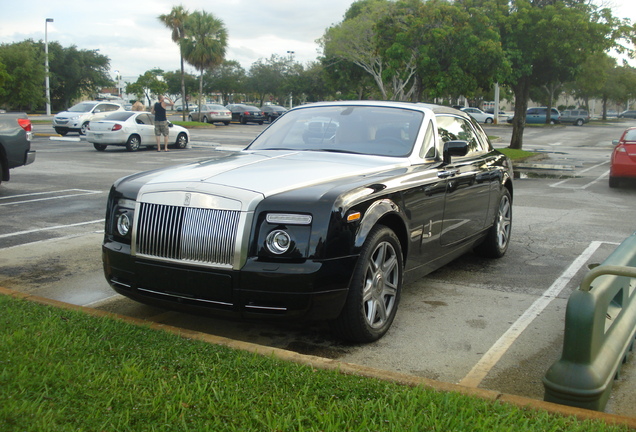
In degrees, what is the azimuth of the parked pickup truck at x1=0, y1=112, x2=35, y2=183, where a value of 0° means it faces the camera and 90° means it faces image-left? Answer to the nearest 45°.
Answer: approximately 90°

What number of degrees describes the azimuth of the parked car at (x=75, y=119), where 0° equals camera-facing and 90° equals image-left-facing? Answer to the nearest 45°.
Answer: approximately 45°

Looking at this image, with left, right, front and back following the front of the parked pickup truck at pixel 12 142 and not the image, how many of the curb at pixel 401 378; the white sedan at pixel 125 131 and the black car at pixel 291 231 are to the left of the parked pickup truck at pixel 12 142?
2

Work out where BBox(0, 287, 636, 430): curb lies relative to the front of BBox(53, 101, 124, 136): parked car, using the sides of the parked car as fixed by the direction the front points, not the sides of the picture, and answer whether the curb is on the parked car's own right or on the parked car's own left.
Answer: on the parked car's own left

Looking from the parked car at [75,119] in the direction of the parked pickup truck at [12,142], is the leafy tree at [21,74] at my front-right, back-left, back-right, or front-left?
back-right

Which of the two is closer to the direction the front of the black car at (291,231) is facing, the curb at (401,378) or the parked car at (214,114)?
the curb

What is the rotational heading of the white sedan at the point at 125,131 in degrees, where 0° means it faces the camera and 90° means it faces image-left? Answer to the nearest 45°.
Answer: approximately 225°

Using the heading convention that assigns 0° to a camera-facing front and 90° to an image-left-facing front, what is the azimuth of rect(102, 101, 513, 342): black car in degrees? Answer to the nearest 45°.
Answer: approximately 45°

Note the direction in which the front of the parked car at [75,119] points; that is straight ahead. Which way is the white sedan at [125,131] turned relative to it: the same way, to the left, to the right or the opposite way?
the opposite way

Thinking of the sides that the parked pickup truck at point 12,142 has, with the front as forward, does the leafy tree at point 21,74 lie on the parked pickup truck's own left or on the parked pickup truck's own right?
on the parked pickup truck's own right

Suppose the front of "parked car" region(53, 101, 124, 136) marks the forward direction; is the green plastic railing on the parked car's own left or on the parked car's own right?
on the parked car's own left
